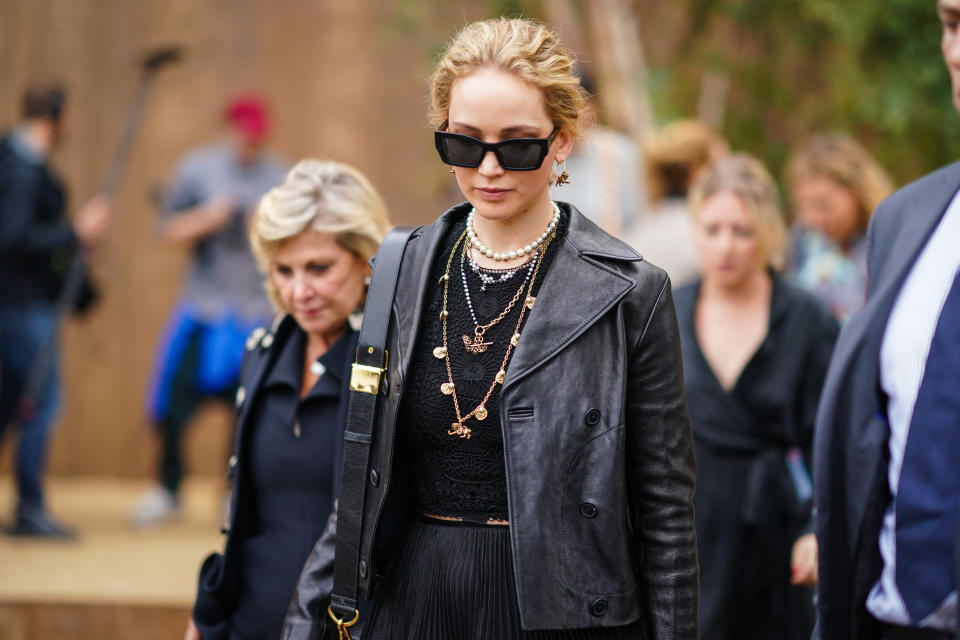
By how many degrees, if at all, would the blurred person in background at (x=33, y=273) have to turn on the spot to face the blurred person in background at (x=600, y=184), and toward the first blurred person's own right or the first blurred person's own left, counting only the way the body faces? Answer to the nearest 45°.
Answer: approximately 45° to the first blurred person's own right

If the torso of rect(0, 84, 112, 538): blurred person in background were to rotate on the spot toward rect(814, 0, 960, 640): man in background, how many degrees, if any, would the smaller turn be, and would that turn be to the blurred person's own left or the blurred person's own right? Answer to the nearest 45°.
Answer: approximately 90° to the blurred person's own right

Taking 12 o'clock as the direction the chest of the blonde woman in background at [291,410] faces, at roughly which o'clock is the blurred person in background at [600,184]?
The blurred person in background is roughly at 7 o'clock from the blonde woman in background.

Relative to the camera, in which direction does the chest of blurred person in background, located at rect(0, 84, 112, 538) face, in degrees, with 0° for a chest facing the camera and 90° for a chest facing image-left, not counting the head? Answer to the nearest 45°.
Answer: approximately 270°

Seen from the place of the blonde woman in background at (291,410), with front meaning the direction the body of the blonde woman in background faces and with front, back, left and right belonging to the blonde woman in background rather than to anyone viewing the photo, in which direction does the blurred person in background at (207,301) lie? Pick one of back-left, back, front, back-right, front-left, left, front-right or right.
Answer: back

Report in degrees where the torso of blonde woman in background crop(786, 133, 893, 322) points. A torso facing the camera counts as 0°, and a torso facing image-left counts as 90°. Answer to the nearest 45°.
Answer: approximately 45°

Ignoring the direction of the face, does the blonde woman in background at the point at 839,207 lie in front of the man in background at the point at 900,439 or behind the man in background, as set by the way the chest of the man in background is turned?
behind
